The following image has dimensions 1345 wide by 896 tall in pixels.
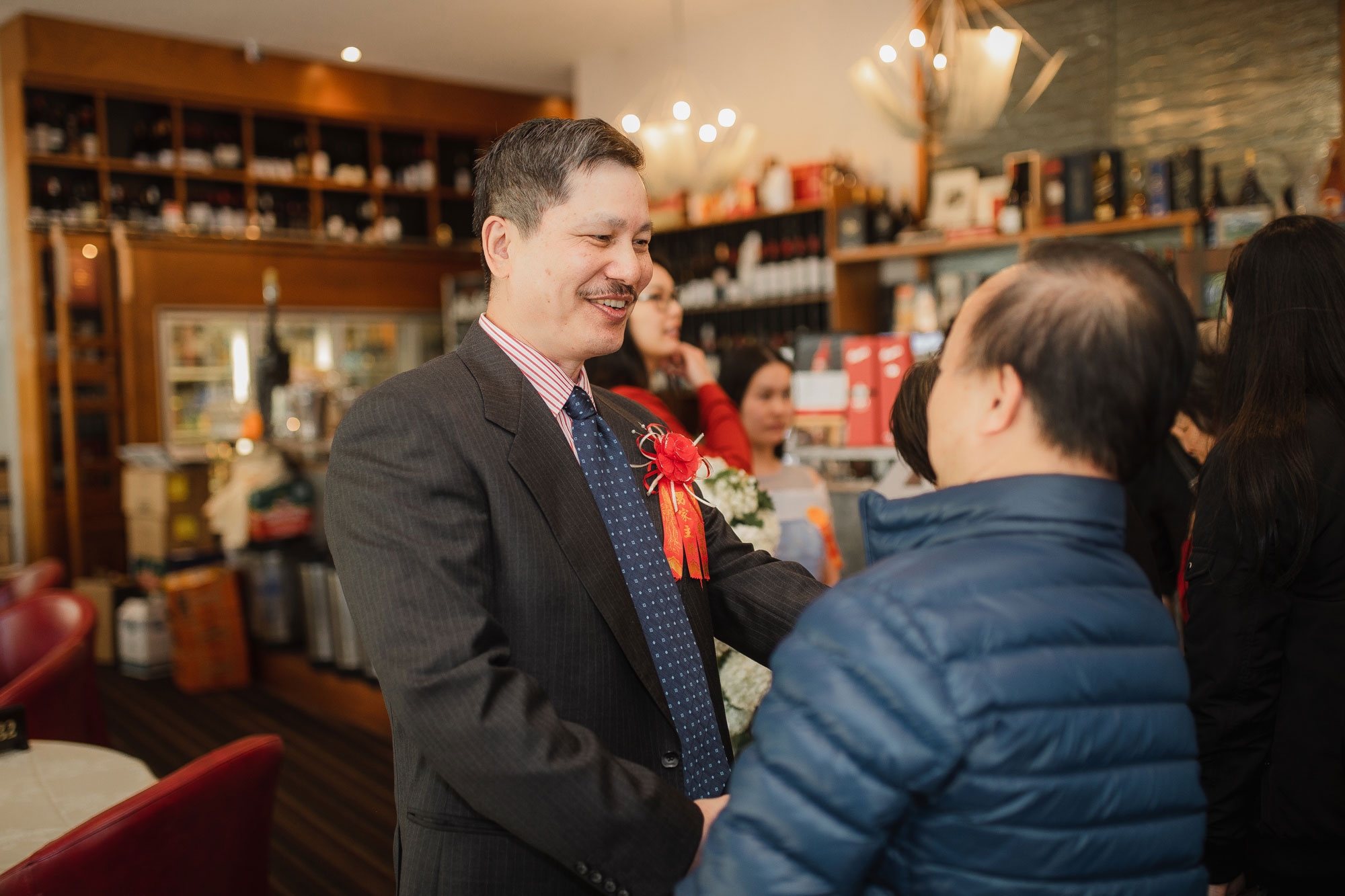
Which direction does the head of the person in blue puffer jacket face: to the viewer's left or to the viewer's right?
to the viewer's left

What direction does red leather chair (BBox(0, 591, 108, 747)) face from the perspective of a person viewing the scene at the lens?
facing the viewer and to the left of the viewer

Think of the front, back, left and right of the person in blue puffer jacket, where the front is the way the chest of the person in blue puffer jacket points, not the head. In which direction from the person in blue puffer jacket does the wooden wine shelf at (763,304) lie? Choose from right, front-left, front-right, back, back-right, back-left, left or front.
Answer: front-right

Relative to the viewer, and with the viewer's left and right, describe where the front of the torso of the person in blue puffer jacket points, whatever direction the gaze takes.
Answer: facing away from the viewer and to the left of the viewer

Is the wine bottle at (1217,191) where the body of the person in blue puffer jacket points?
no

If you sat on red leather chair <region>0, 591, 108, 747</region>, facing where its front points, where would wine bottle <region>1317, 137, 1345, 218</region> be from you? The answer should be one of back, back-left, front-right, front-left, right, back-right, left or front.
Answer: back-left

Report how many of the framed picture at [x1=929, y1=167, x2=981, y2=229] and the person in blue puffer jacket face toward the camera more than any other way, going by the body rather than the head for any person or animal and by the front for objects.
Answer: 1

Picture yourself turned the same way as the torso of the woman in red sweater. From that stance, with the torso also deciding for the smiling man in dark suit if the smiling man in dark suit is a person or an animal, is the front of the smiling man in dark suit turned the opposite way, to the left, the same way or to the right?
the same way

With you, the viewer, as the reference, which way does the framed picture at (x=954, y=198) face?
facing the viewer

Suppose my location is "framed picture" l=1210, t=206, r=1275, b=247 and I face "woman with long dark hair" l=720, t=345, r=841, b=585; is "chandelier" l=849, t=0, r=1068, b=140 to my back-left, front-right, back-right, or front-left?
front-right

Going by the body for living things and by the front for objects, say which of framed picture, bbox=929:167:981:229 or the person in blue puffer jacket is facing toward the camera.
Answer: the framed picture

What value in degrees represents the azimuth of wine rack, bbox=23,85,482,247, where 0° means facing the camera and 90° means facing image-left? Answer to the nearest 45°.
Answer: approximately 315°

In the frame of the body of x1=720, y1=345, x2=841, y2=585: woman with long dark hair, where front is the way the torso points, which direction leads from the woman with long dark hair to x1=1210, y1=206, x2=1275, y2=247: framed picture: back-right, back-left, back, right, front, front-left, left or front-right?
left

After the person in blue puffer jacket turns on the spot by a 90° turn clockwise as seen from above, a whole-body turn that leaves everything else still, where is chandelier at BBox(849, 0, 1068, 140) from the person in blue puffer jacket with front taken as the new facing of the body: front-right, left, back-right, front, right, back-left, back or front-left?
front-left
